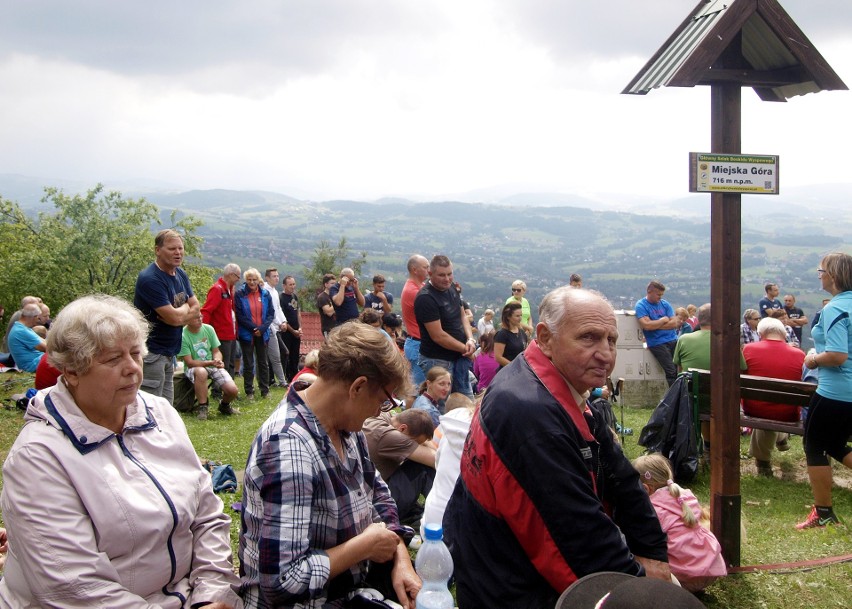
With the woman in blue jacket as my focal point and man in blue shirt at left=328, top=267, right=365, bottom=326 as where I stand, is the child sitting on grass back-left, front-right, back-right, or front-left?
front-left

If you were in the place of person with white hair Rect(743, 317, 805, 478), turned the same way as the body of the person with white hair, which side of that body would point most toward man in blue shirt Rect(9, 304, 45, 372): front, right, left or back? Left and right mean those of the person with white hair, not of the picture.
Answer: left

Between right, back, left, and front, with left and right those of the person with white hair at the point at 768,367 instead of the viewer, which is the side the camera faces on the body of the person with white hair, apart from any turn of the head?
back

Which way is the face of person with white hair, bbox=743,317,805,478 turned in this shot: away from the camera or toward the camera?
away from the camera

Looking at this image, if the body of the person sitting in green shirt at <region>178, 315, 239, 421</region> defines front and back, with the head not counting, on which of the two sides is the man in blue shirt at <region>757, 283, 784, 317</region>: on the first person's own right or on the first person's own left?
on the first person's own left

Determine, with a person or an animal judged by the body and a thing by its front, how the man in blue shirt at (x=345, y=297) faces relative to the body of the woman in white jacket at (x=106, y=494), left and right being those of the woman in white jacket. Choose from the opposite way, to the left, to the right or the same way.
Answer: the same way

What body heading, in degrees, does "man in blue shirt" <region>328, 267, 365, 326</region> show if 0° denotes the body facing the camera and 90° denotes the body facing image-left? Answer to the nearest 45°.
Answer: approximately 315°

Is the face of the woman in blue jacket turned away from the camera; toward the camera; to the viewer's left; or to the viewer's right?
toward the camera

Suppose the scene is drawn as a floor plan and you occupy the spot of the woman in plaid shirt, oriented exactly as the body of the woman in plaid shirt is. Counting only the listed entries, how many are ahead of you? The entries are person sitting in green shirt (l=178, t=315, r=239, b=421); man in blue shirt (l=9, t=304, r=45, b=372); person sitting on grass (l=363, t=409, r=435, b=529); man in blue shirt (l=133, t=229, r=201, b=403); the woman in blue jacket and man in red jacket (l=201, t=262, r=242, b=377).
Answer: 0

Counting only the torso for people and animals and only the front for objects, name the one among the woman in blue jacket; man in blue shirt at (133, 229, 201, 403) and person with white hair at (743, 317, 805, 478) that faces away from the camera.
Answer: the person with white hair

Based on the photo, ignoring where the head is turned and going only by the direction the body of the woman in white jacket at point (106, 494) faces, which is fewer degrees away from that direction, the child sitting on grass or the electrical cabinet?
the child sitting on grass

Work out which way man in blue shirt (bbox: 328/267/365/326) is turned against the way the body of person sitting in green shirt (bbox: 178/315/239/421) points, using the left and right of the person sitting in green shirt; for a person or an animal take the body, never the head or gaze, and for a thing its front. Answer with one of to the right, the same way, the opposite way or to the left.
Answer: the same way

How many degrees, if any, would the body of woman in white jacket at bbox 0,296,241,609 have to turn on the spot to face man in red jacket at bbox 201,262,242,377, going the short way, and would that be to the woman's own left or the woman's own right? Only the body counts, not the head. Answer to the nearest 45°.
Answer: approximately 135° to the woman's own left

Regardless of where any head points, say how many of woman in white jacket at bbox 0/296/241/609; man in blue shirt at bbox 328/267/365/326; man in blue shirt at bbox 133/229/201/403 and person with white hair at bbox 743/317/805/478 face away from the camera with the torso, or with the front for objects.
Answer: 1

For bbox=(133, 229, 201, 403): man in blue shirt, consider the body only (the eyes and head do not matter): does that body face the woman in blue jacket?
no

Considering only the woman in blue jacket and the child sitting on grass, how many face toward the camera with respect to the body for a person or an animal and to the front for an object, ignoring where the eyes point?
1

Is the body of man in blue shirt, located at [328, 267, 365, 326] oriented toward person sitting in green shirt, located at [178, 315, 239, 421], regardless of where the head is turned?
no

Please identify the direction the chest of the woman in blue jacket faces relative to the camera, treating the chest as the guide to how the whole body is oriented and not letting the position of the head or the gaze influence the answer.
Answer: toward the camera
